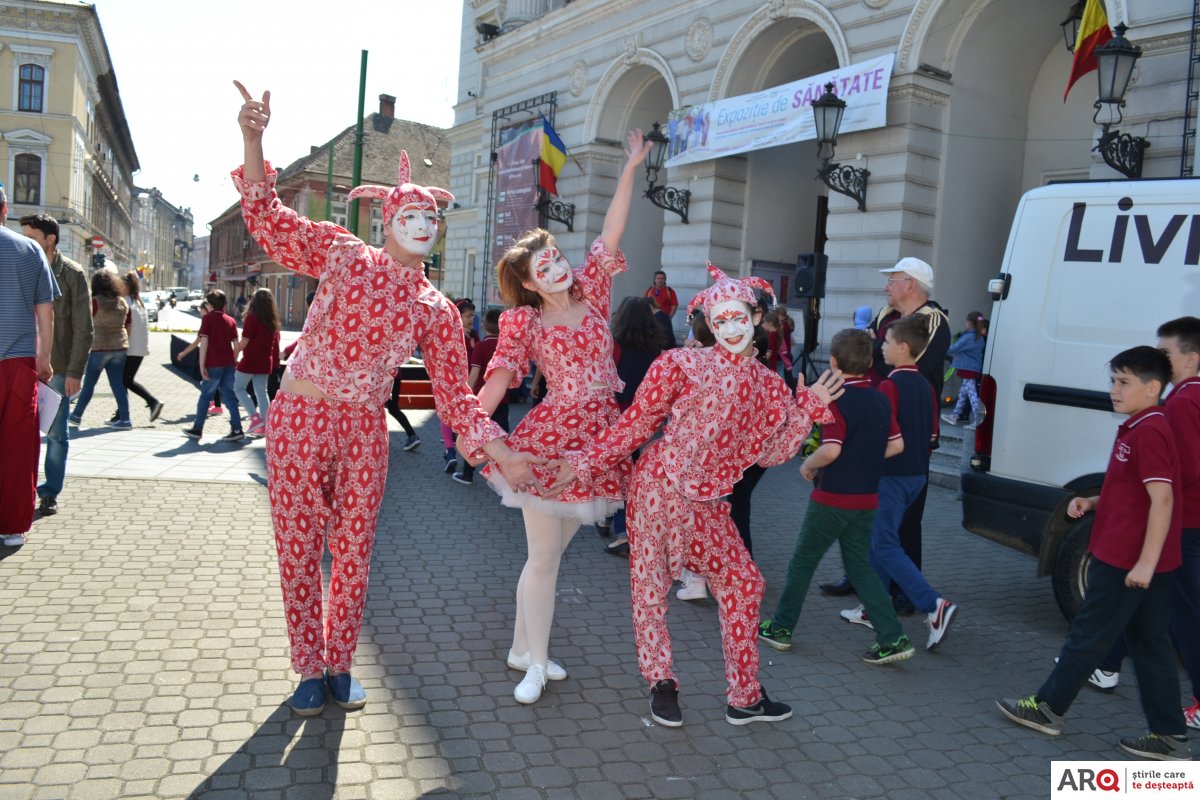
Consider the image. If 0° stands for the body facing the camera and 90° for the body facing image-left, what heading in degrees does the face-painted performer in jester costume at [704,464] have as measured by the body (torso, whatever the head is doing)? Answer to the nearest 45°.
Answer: approximately 0°

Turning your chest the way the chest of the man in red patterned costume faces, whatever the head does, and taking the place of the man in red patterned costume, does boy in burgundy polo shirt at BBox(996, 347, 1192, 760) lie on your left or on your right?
on your left

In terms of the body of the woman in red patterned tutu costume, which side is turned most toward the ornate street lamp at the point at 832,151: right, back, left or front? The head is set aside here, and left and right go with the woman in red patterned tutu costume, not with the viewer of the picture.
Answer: back

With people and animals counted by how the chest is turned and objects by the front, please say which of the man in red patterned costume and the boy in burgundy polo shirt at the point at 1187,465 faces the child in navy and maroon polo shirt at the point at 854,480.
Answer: the boy in burgundy polo shirt

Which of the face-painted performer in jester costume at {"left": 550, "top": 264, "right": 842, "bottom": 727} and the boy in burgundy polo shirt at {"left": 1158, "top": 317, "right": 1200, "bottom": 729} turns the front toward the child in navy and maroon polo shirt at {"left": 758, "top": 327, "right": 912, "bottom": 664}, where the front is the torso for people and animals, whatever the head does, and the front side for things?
the boy in burgundy polo shirt

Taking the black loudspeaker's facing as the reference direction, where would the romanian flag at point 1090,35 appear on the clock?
The romanian flag is roughly at 8 o'clock from the black loudspeaker.

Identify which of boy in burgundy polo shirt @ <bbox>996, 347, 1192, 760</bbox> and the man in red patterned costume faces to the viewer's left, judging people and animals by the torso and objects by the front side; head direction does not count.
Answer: the boy in burgundy polo shirt

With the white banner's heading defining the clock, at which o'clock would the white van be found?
The white van is roughly at 10 o'clock from the white banner.

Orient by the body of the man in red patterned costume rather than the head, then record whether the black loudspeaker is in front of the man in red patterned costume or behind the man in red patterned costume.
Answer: behind

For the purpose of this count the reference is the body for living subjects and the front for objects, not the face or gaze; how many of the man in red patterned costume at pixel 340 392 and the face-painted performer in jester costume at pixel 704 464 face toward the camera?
2
